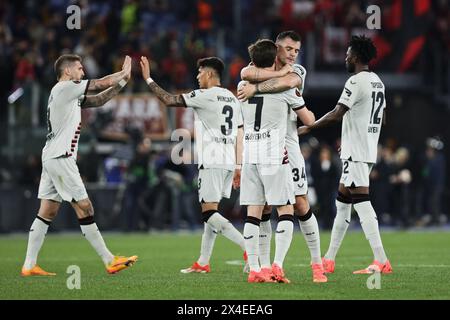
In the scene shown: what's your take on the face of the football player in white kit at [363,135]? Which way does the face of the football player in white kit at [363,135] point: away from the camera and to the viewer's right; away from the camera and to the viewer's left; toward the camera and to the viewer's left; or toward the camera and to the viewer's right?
away from the camera and to the viewer's left

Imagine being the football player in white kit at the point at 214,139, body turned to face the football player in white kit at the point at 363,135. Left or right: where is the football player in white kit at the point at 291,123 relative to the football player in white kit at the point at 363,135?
right

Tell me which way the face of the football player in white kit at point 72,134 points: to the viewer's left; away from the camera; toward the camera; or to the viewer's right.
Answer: to the viewer's right

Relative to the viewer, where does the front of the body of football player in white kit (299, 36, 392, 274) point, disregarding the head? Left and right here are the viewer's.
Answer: facing away from the viewer and to the left of the viewer

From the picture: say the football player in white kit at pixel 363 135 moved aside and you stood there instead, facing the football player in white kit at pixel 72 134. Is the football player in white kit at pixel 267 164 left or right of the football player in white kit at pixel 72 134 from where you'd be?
left

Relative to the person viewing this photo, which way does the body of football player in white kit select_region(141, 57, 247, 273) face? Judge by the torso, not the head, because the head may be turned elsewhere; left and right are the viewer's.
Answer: facing away from the viewer and to the left of the viewer

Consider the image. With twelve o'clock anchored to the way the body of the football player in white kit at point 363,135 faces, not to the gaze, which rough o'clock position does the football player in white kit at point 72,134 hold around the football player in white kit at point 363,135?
the football player in white kit at point 72,134 is roughly at 10 o'clock from the football player in white kit at point 363,135.
